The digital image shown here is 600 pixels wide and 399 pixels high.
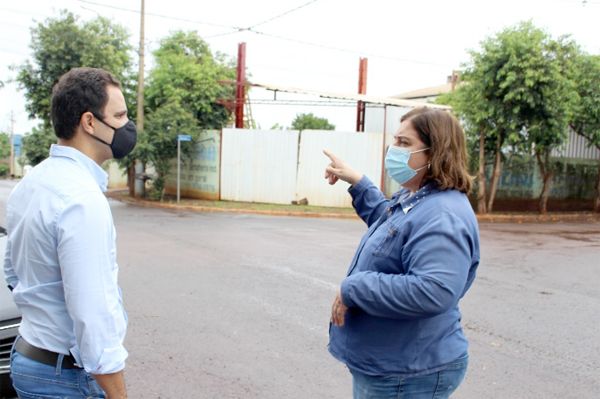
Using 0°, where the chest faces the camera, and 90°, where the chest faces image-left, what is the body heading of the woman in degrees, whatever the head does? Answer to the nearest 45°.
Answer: approximately 90°

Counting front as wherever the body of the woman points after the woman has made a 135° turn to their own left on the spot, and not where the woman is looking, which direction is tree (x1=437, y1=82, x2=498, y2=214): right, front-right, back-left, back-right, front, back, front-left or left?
back-left

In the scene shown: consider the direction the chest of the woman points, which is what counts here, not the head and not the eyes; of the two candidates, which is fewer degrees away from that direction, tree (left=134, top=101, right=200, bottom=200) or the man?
the man

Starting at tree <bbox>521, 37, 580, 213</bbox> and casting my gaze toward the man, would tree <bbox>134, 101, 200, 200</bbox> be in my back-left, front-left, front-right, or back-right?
front-right

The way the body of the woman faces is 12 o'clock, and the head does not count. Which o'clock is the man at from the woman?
The man is roughly at 11 o'clock from the woman.

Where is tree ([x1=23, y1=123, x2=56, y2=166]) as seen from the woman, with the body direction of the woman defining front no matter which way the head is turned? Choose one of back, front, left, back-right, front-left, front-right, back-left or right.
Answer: front-right

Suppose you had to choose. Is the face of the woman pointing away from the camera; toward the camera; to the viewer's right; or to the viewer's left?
to the viewer's left

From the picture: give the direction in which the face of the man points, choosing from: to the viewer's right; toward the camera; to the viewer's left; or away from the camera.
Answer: to the viewer's right

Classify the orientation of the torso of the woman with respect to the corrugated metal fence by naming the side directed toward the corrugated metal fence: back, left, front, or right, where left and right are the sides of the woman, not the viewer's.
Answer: right

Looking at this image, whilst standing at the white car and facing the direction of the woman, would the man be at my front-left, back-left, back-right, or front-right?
front-right
